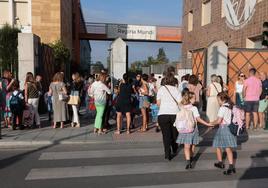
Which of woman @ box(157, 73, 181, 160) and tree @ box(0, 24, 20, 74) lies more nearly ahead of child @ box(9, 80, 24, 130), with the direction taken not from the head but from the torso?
the tree

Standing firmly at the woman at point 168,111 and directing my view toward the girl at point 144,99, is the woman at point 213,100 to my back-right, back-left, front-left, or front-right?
front-right

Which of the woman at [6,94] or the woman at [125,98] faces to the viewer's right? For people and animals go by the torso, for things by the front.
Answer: the woman at [6,94]

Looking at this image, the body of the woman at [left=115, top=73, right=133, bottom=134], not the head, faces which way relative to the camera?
away from the camera

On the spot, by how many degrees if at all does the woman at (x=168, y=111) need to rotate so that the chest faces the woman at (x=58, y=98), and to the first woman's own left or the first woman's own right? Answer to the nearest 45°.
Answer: approximately 45° to the first woman's own left

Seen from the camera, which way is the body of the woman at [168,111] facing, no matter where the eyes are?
away from the camera

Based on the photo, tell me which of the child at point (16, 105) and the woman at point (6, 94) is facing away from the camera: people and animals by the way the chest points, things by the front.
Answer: the child

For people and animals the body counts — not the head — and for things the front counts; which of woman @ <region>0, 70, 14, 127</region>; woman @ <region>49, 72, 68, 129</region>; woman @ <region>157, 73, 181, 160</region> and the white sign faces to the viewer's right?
woman @ <region>0, 70, 14, 127</region>

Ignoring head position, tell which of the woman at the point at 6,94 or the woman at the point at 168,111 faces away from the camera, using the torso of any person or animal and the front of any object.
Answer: the woman at the point at 168,111

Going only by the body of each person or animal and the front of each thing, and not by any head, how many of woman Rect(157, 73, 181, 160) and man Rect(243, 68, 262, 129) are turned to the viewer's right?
0
